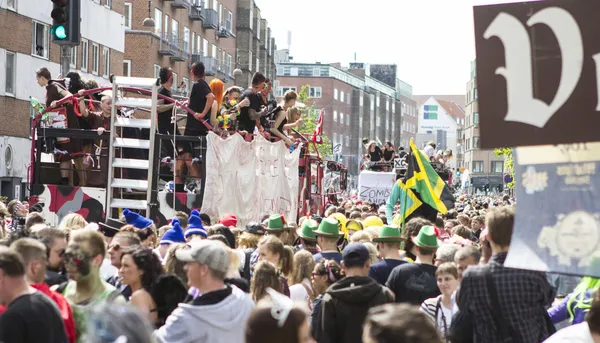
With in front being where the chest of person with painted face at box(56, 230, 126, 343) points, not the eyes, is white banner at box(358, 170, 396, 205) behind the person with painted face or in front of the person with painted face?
behind

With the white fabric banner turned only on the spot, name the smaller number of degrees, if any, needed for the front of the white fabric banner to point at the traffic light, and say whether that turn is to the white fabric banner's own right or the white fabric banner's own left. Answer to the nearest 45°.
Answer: approximately 45° to the white fabric banner's own right

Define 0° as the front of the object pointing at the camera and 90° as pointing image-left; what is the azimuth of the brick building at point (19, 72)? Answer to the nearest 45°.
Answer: approximately 315°

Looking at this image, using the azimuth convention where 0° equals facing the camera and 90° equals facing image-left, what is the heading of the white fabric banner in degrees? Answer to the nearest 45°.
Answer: approximately 0°

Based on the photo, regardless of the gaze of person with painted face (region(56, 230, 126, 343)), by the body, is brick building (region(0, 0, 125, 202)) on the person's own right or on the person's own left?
on the person's own right

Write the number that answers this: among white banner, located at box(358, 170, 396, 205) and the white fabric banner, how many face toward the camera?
2

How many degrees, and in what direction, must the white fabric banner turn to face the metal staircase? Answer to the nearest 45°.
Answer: approximately 45° to its right

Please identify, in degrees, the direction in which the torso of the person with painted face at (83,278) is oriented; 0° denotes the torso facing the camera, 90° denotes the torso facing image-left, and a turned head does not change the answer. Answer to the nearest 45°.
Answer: approximately 45°

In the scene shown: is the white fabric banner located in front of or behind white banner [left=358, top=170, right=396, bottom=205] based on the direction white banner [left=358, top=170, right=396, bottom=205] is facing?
in front
